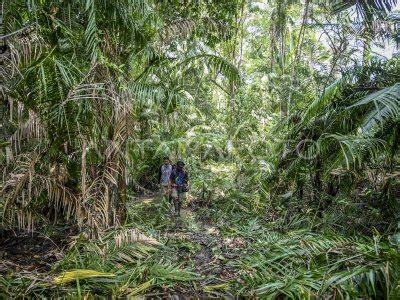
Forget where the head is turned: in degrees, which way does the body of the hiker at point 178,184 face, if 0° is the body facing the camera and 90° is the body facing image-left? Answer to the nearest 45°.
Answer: approximately 0°
